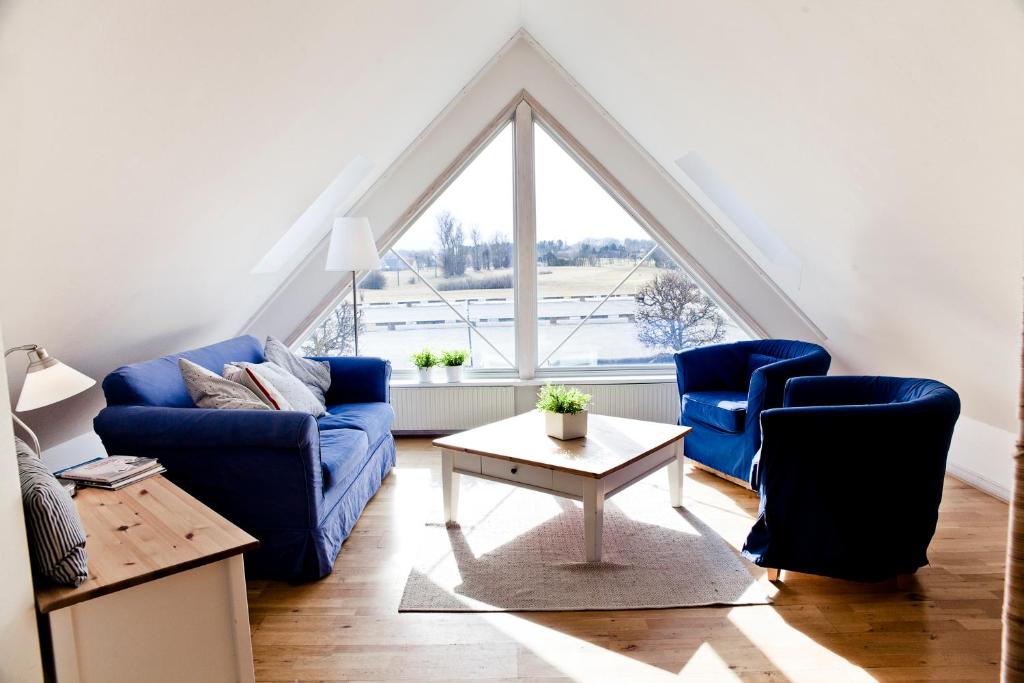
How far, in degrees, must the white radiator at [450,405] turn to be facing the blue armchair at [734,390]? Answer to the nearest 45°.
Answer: approximately 45° to its left

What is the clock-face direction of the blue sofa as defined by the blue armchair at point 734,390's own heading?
The blue sofa is roughly at 12 o'clock from the blue armchair.

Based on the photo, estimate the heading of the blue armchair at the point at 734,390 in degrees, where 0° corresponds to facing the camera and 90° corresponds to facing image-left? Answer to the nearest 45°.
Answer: approximately 45°

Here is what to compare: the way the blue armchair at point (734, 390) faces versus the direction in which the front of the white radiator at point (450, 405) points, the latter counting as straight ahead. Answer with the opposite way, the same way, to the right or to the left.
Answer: to the right

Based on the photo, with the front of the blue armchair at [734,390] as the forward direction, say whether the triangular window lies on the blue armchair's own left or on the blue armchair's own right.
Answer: on the blue armchair's own right

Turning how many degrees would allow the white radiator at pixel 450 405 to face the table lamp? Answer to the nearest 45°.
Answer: approximately 45° to its right

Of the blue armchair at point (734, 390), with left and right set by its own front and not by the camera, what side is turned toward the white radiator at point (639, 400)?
right

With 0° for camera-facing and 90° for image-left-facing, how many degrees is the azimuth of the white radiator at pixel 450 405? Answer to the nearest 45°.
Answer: approximately 0°

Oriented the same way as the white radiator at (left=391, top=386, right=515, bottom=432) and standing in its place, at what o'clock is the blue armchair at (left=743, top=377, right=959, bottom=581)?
The blue armchair is roughly at 11 o'clock from the white radiator.
